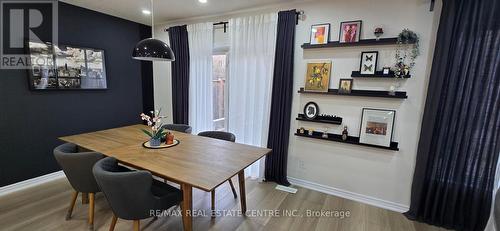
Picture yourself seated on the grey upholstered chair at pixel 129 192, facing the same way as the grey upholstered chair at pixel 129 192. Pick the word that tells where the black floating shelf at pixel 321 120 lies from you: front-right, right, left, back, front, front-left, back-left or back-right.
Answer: front-right

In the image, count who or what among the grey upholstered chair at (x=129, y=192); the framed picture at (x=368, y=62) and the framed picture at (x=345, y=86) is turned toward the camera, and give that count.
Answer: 2

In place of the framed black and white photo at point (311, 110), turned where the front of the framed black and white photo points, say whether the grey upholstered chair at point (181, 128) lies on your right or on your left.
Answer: on your right

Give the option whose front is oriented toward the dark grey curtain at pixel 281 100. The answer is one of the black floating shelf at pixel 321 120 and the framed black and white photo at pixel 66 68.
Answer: the framed black and white photo

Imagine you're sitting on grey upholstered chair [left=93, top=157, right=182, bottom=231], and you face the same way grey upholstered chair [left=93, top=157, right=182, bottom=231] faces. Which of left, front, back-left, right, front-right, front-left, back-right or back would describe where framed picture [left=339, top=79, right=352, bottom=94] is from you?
front-right

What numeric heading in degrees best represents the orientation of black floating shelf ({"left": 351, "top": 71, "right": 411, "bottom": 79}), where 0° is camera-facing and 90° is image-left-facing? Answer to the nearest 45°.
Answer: approximately 0°

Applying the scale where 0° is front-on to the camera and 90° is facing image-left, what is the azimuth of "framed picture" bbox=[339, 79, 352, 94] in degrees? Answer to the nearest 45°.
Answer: approximately 0°
